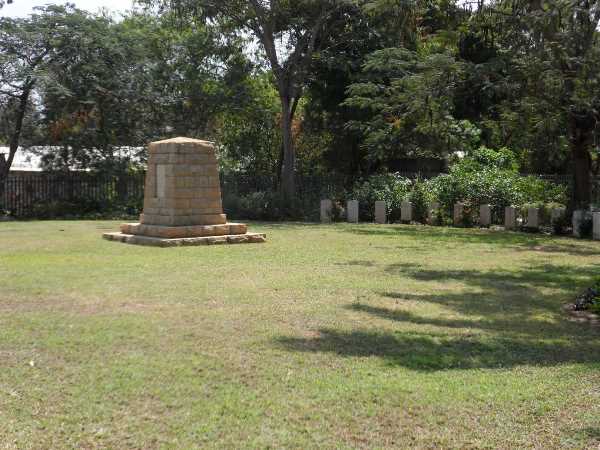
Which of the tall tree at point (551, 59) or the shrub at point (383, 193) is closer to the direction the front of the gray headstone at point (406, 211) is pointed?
the tall tree

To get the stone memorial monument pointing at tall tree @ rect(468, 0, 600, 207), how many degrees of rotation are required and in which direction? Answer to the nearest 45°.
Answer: approximately 135° to its left

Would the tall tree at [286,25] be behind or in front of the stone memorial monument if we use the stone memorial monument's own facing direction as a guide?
behind

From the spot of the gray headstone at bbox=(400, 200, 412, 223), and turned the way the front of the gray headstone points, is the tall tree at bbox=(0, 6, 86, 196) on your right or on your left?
on your right

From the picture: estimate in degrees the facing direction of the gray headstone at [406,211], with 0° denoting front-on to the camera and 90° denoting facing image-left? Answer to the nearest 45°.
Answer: approximately 0°

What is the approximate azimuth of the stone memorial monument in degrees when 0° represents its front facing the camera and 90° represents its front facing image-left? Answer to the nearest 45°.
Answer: approximately 45°

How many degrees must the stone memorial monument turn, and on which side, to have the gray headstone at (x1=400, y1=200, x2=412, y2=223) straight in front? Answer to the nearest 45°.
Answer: approximately 180°

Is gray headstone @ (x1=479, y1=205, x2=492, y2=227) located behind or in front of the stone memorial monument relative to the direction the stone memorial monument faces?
behind
